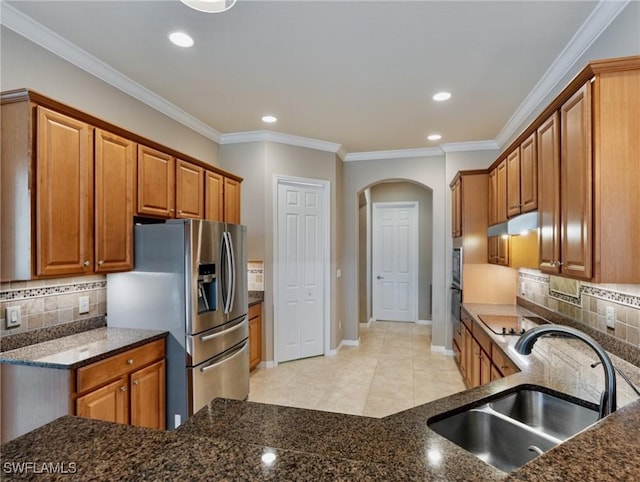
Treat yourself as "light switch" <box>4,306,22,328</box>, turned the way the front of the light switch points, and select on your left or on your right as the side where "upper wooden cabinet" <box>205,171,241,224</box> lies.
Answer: on your left

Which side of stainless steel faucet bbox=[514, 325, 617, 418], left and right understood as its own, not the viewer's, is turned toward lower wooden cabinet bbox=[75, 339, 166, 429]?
front

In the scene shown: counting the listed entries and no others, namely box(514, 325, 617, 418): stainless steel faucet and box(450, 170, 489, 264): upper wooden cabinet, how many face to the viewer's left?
2

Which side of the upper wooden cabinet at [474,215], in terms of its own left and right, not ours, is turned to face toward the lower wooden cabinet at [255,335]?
front

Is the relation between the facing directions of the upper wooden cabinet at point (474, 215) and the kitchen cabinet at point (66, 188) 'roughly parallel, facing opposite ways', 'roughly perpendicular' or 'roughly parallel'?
roughly parallel, facing opposite ways

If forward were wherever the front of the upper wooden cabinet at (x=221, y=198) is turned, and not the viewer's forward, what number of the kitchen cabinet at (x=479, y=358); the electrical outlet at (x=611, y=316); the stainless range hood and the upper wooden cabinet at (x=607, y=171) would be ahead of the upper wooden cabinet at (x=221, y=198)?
4

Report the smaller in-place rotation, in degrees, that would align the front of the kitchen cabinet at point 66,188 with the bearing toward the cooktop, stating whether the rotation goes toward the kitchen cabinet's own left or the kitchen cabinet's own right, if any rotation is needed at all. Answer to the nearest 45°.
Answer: approximately 45° to the kitchen cabinet's own left

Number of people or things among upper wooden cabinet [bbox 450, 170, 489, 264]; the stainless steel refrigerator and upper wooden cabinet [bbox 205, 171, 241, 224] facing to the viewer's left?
1

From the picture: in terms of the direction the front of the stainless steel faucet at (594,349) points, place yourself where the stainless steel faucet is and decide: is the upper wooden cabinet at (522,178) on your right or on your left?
on your right

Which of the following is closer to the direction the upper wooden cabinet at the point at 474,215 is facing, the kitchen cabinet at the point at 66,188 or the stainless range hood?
the kitchen cabinet

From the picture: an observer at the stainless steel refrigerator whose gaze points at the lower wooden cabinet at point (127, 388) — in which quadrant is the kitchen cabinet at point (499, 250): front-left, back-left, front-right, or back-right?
back-left

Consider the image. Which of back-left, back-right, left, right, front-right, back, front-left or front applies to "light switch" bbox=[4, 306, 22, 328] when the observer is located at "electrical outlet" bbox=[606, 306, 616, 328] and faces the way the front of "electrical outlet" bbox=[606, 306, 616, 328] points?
front

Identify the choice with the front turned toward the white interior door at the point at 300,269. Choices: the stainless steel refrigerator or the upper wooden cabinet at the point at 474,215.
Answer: the upper wooden cabinet

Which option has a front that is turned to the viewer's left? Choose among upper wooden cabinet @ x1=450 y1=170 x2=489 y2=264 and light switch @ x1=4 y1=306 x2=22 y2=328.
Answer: the upper wooden cabinet

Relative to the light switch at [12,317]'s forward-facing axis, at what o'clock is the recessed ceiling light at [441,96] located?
The recessed ceiling light is roughly at 11 o'clock from the light switch.

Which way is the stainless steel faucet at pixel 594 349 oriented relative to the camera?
to the viewer's left

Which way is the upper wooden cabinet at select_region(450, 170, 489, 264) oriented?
to the viewer's left

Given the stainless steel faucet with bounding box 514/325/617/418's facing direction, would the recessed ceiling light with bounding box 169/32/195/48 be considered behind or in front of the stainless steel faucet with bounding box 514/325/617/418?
in front
